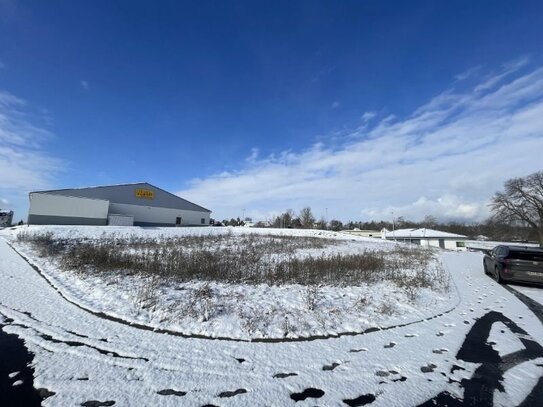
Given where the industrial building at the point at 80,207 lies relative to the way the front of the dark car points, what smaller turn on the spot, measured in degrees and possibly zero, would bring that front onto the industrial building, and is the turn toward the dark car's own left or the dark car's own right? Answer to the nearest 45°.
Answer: approximately 45° to the dark car's own left

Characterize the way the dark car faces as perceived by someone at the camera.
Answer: facing away from the viewer and to the left of the viewer
